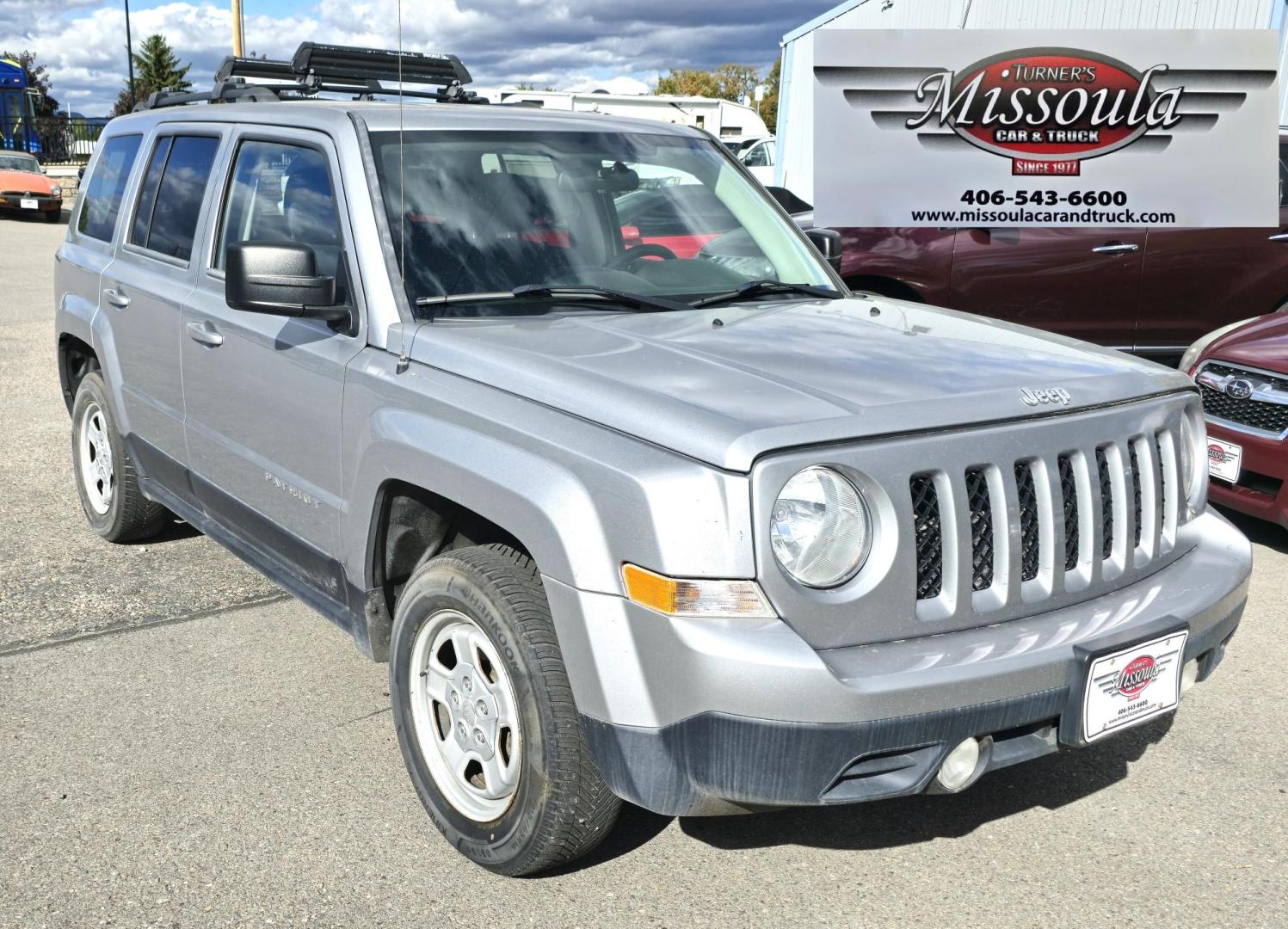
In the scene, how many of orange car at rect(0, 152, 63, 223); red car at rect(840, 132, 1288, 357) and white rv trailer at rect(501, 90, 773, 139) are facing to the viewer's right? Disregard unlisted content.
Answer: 1

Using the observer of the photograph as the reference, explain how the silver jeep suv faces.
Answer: facing the viewer and to the right of the viewer

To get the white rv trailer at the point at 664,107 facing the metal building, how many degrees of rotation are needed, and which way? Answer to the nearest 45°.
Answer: approximately 45° to its right

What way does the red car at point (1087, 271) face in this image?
to the viewer's left

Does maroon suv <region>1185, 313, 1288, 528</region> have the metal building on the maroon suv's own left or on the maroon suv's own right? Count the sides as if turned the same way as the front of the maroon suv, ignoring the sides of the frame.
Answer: on the maroon suv's own right
